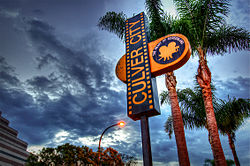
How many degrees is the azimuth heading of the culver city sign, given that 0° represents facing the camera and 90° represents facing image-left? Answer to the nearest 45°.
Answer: approximately 45°

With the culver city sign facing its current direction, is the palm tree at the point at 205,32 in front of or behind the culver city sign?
behind

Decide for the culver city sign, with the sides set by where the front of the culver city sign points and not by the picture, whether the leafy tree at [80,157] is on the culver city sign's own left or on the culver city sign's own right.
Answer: on the culver city sign's own right
